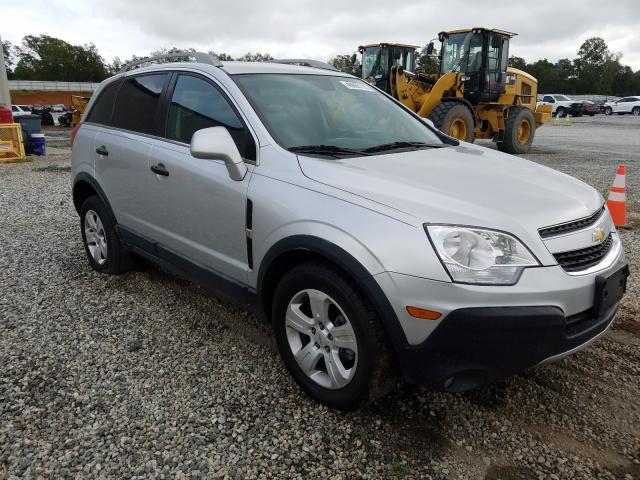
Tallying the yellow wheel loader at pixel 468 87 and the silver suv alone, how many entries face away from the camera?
0

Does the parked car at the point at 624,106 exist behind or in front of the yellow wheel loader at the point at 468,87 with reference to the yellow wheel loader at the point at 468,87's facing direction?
behind

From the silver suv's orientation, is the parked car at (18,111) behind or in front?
behind

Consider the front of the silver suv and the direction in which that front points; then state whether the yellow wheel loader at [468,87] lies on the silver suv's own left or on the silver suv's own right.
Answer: on the silver suv's own left

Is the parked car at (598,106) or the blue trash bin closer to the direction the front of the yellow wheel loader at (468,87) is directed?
the blue trash bin

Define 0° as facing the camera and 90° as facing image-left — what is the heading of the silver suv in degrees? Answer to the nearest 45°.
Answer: approximately 315°

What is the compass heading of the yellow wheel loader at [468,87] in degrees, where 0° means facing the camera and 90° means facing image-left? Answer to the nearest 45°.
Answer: approximately 45°

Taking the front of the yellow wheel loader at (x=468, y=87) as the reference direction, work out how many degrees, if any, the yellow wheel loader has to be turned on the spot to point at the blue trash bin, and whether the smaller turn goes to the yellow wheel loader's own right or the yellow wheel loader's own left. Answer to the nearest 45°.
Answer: approximately 45° to the yellow wheel loader's own right
